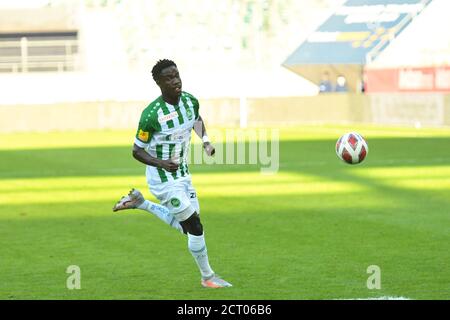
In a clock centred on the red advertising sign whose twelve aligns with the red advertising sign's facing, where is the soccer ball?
The soccer ball is roughly at 12 o'clock from the red advertising sign.

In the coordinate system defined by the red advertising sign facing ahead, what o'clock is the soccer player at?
The soccer player is roughly at 12 o'clock from the red advertising sign.

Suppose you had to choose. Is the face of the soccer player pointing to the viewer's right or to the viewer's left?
to the viewer's right

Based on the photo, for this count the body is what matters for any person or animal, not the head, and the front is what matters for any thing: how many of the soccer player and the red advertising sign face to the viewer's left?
0

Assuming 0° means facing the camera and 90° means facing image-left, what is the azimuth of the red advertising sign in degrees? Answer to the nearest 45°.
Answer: approximately 0°

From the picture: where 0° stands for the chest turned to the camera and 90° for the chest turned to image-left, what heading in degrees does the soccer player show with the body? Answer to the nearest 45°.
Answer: approximately 315°

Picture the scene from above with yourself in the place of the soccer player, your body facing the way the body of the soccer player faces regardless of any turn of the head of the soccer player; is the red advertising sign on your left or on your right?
on your left
